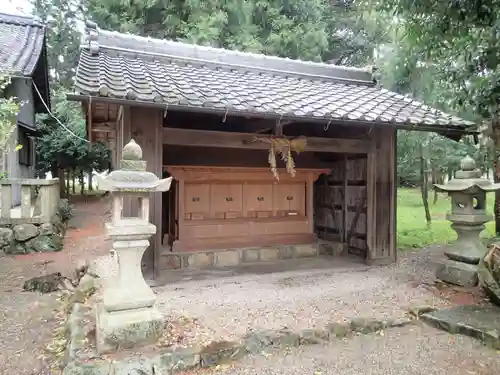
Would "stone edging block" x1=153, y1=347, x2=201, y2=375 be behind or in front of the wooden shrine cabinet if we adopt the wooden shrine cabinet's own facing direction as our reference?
in front

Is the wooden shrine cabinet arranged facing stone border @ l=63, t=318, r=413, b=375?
yes

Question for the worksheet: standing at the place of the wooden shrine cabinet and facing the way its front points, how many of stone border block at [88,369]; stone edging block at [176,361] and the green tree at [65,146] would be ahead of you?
2

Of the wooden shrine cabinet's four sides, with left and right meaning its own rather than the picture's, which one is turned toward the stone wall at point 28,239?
right

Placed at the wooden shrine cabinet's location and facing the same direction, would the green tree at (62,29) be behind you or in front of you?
behind

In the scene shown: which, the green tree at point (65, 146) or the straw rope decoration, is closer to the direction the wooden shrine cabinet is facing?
the straw rope decoration

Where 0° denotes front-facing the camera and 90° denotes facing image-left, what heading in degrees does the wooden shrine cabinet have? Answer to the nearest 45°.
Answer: approximately 0°

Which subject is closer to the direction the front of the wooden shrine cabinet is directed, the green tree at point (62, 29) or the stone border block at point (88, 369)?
the stone border block

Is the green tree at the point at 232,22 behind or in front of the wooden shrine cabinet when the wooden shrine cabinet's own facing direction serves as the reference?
behind

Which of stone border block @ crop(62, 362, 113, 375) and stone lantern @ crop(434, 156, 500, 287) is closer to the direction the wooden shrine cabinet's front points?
the stone border block

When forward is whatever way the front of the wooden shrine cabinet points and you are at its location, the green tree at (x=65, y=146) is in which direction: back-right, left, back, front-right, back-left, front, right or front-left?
back-right

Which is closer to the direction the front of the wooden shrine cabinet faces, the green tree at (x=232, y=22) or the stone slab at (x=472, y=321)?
the stone slab

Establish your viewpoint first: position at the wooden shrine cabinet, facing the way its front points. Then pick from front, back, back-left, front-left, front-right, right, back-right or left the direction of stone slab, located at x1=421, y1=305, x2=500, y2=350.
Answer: front-left

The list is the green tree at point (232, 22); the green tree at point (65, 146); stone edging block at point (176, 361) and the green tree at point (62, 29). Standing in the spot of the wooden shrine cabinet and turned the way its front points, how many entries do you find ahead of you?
1

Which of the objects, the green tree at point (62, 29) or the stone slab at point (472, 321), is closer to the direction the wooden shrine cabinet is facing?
the stone slab
